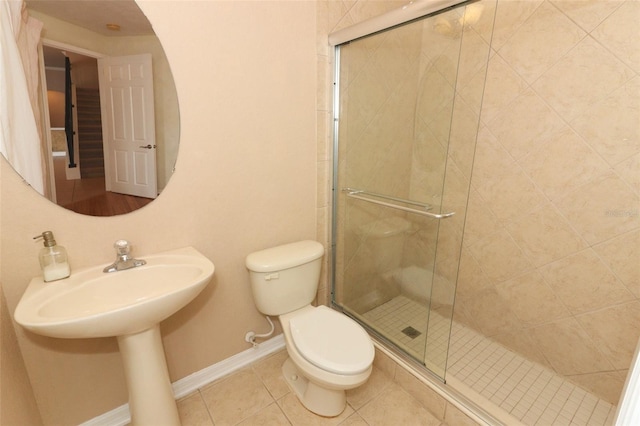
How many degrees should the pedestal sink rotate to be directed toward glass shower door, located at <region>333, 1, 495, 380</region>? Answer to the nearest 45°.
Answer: approximately 90° to its left

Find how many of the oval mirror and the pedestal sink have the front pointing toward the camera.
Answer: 2

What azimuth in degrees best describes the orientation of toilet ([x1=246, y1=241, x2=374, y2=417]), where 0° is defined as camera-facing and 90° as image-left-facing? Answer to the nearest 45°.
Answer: approximately 315°

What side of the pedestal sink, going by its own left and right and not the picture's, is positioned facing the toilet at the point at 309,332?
left

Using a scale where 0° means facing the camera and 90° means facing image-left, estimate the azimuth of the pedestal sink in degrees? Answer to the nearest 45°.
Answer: approximately 0°

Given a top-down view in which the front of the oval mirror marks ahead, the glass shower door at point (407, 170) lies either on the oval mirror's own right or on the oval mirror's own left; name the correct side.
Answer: on the oval mirror's own left
